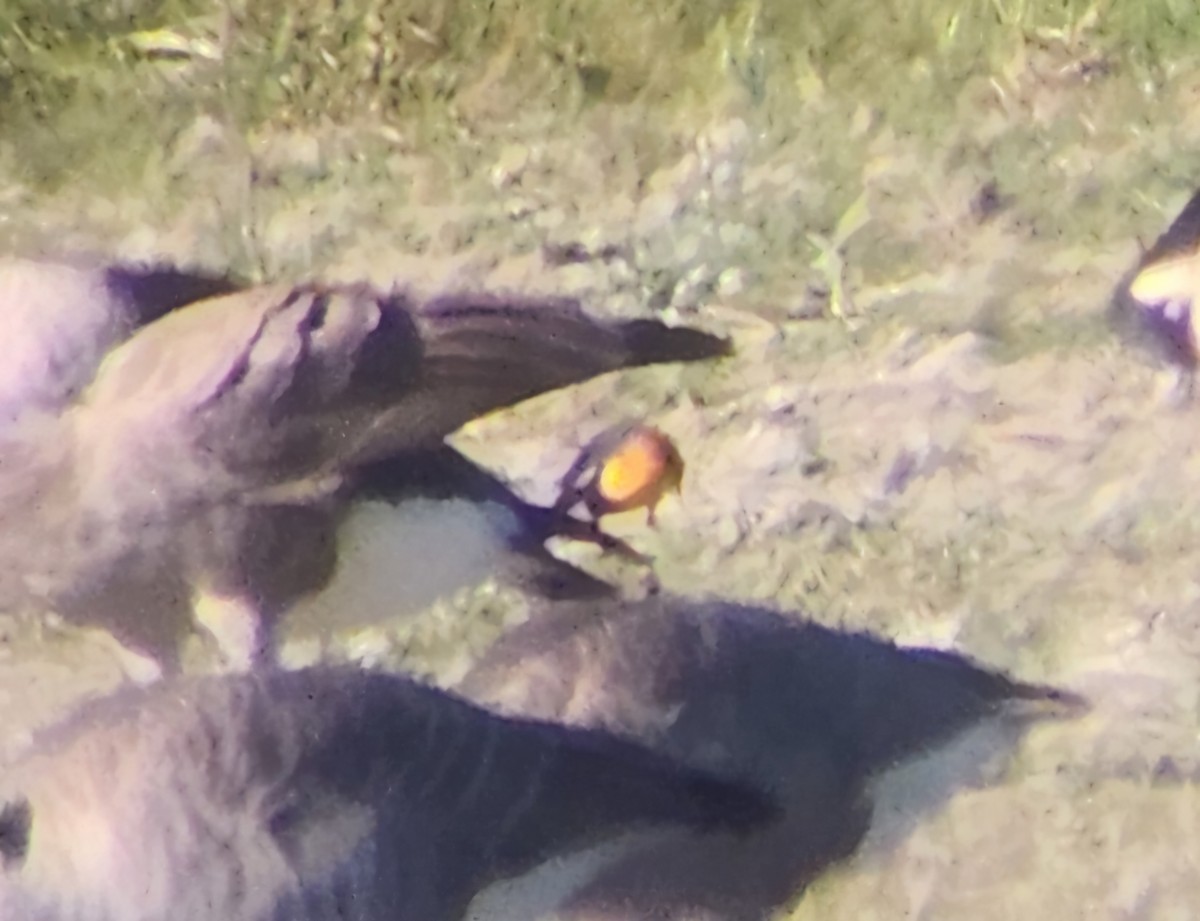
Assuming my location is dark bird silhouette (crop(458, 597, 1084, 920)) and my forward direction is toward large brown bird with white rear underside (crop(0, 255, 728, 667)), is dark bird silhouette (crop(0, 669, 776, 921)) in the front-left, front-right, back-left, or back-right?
front-left

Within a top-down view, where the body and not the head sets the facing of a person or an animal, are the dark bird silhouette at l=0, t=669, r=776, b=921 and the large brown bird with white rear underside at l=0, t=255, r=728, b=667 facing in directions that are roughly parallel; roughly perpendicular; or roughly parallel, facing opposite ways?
roughly parallel

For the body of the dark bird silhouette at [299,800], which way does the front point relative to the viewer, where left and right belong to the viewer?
facing to the left of the viewer

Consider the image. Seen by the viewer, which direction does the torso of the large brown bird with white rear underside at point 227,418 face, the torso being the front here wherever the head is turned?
to the viewer's left

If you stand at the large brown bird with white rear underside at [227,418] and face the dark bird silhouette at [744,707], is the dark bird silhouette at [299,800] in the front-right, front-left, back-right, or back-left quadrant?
front-right

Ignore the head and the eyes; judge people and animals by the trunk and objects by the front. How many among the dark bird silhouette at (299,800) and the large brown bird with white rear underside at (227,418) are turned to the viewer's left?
2
